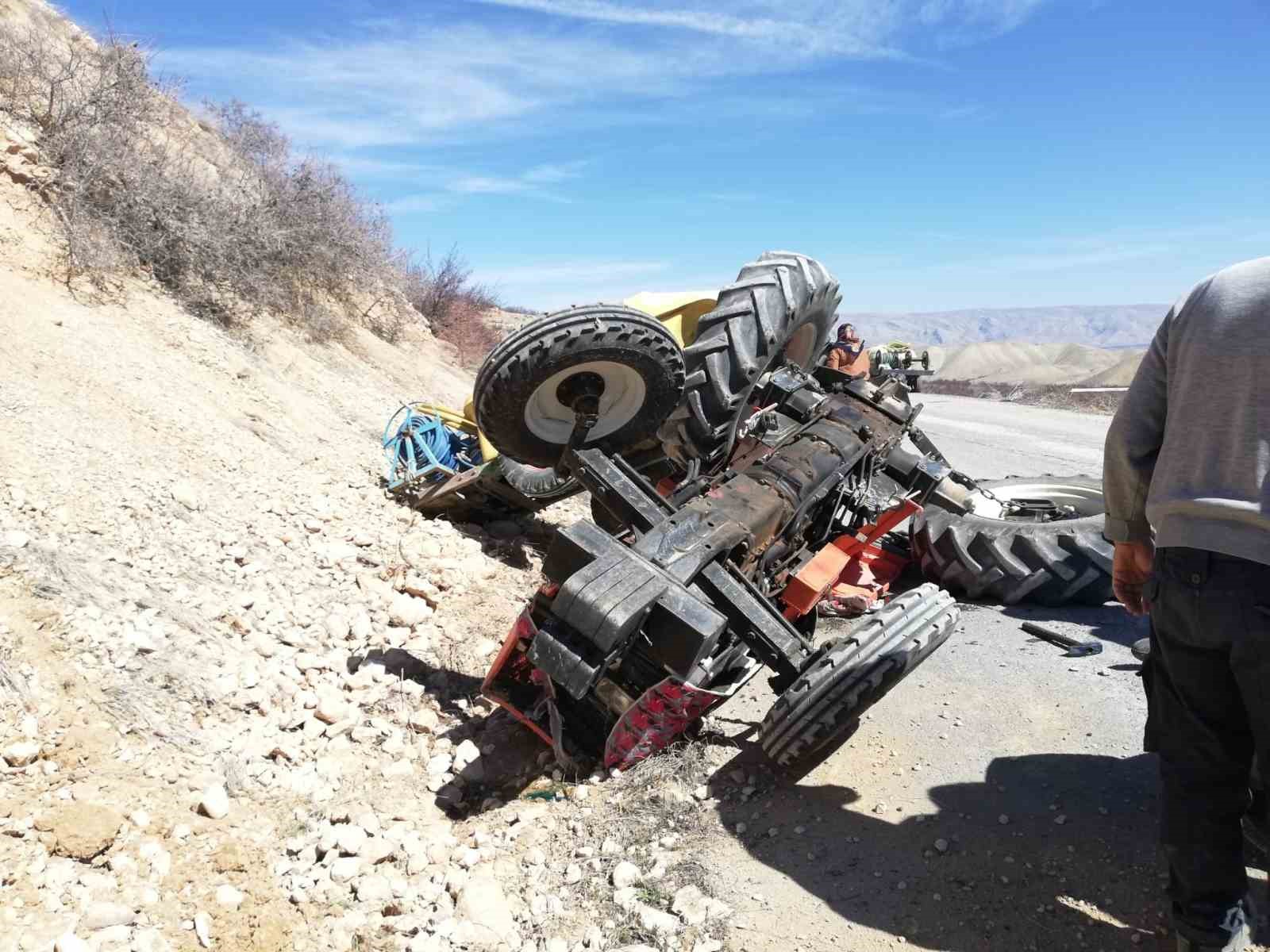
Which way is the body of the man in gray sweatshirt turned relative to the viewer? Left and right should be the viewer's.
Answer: facing away from the viewer

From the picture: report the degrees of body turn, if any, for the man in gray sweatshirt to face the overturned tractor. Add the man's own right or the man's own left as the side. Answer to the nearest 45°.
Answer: approximately 45° to the man's own left

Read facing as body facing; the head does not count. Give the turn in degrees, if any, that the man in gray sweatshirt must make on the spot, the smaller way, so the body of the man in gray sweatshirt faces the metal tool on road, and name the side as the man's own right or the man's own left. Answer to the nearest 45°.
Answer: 0° — they already face it
